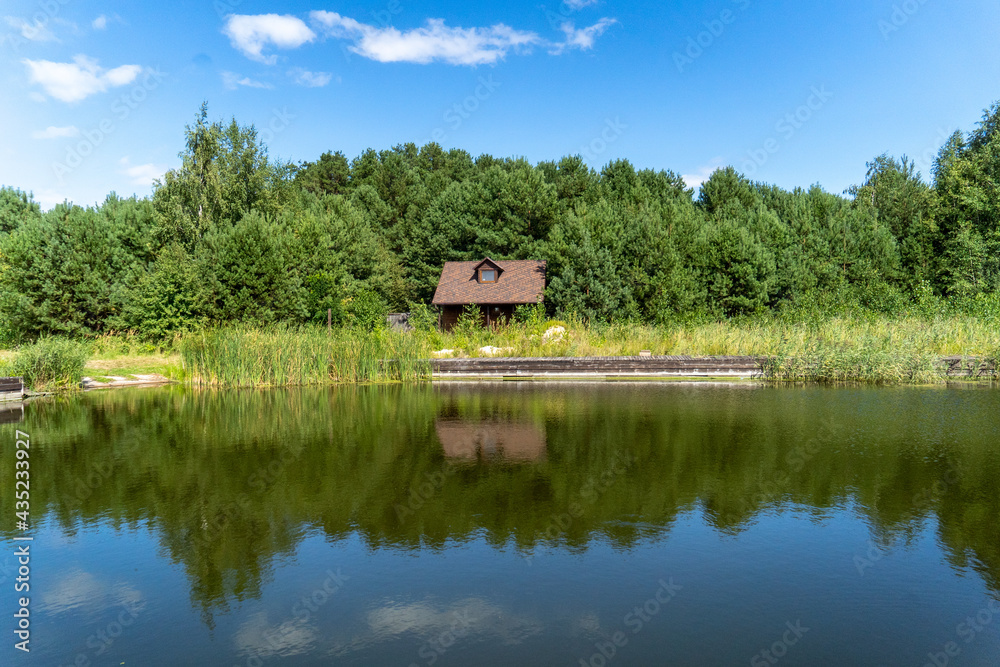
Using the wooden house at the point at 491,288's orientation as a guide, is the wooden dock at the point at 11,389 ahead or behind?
ahead

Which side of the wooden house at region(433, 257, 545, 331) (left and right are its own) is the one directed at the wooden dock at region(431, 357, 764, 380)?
front

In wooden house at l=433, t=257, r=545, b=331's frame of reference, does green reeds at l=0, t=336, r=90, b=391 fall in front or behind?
in front

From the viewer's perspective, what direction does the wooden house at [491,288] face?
toward the camera
